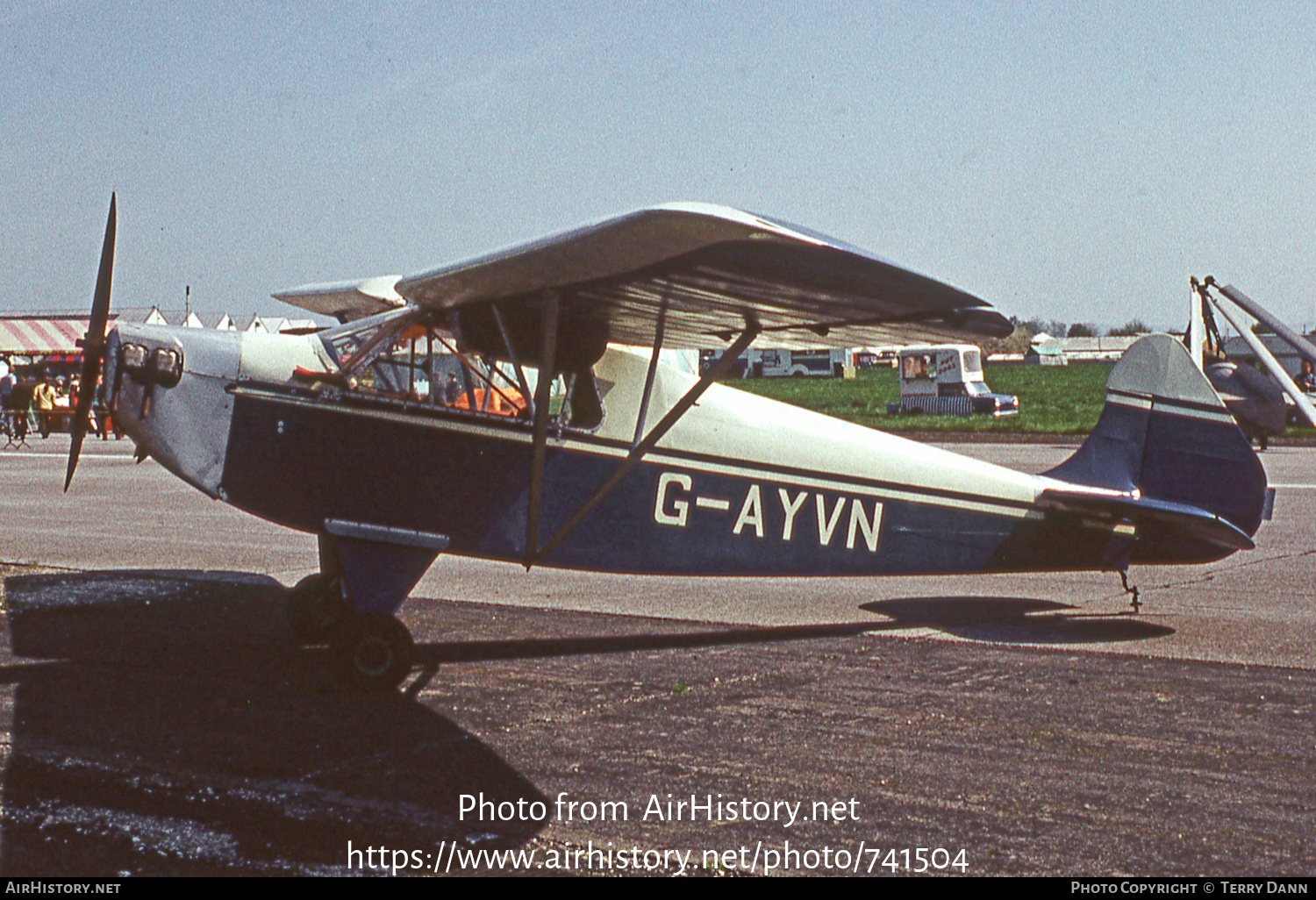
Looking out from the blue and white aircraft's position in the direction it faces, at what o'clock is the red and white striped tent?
The red and white striped tent is roughly at 2 o'clock from the blue and white aircraft.

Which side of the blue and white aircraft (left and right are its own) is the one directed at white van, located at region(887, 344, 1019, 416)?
right

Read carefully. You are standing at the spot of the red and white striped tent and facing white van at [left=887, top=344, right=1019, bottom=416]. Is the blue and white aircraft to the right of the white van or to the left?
right

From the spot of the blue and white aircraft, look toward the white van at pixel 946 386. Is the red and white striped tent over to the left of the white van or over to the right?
left

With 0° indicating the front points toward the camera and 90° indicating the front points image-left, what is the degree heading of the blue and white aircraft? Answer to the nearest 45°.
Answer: approximately 90°

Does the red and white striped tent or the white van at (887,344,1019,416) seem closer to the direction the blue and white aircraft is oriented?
the red and white striped tent
